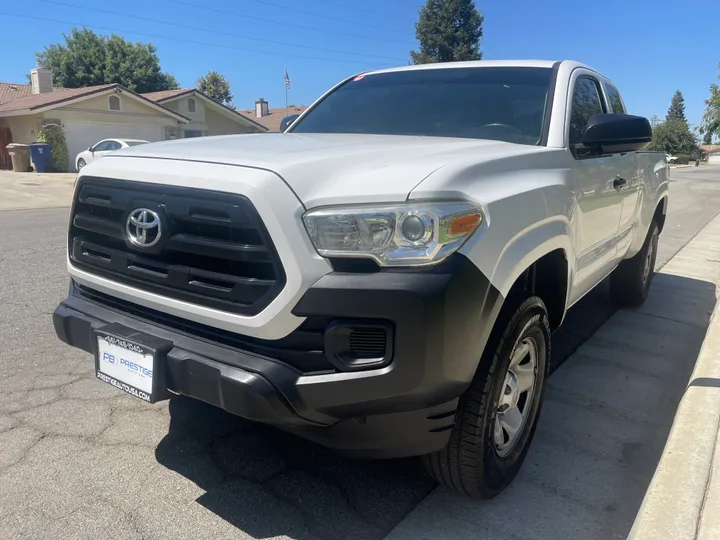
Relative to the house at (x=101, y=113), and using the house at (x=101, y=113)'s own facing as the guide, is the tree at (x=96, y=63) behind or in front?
behind

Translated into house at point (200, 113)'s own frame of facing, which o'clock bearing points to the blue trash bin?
The blue trash bin is roughly at 3 o'clock from the house.

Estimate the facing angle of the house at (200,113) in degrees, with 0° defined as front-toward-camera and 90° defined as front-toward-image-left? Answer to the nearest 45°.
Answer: approximately 315°

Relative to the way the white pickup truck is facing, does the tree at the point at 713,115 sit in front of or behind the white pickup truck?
behind

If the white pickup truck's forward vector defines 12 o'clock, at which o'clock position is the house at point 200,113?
The house is roughly at 4 o'clock from the white pickup truck.

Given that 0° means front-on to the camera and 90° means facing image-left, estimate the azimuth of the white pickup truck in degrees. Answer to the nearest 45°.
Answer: approximately 45°

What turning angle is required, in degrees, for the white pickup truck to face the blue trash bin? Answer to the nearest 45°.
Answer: approximately 90° to its right

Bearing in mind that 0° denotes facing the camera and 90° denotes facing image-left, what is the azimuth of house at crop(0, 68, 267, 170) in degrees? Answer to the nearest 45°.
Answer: approximately 315°

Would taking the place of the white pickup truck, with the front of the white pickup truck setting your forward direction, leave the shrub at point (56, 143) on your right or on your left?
on your right
